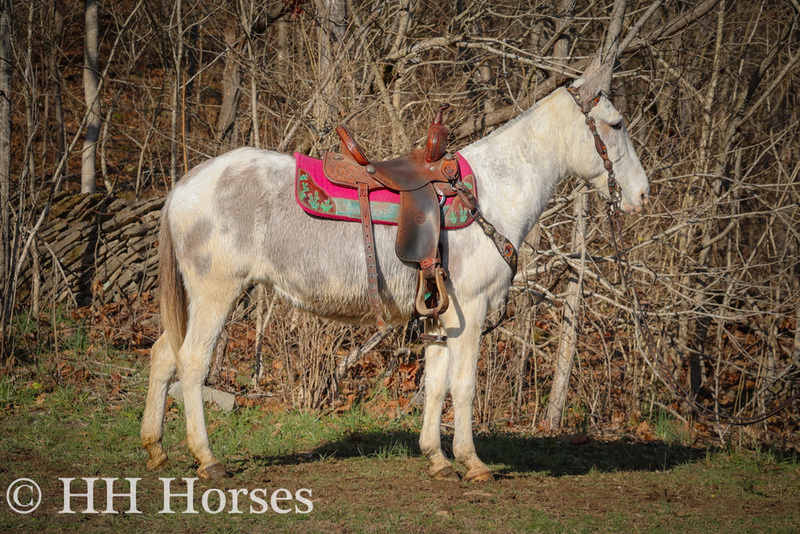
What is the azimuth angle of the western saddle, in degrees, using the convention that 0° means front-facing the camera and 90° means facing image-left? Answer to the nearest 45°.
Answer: approximately 270°

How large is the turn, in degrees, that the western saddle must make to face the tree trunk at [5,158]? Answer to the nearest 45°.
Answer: approximately 135° to its left

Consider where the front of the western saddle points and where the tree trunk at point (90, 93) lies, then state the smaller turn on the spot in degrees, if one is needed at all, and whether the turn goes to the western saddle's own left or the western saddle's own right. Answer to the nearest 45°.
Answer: approximately 135° to the western saddle's own left
